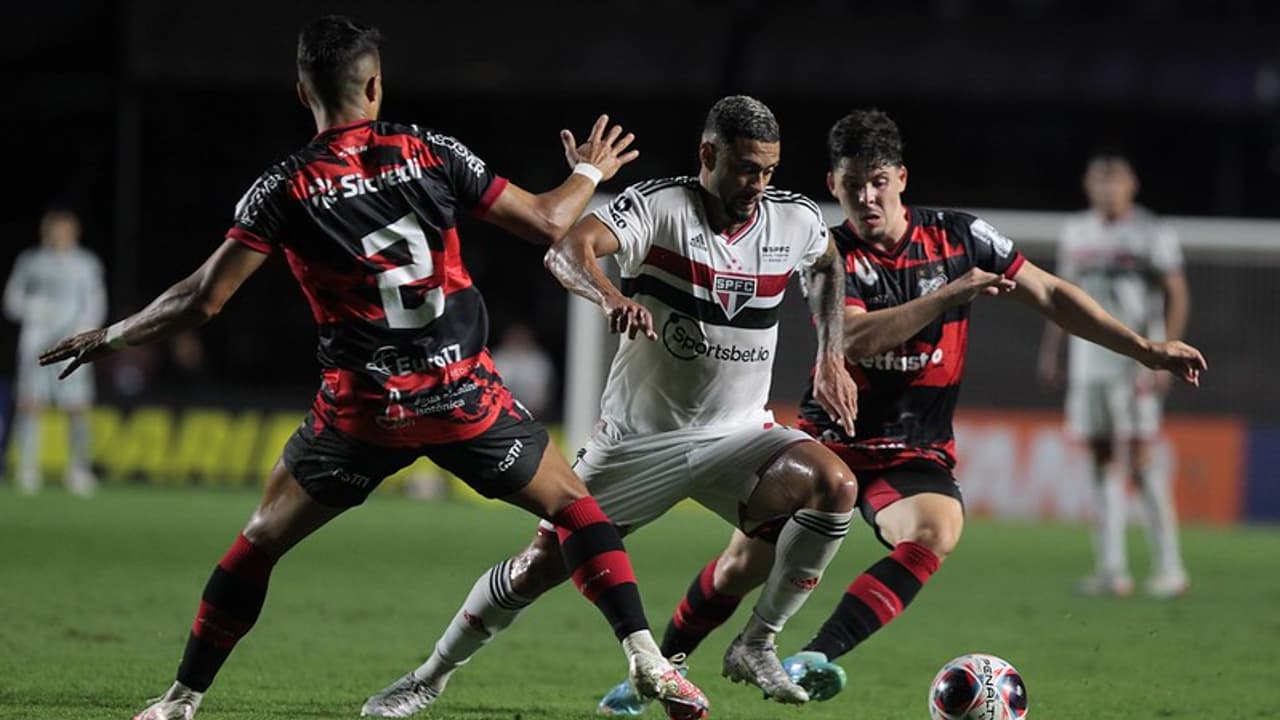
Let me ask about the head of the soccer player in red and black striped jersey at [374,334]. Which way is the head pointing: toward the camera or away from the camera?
away from the camera

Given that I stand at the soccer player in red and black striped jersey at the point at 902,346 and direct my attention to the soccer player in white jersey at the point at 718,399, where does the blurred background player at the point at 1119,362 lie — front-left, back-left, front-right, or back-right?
back-right

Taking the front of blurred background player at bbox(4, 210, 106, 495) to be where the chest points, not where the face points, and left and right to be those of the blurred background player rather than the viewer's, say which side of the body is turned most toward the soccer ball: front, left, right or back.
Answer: front

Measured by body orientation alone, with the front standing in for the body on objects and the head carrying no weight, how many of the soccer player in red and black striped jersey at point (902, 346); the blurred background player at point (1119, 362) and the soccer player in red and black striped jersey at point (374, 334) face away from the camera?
1

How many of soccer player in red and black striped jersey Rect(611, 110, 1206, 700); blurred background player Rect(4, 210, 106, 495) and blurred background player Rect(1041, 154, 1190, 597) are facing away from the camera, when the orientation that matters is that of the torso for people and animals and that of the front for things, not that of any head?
0

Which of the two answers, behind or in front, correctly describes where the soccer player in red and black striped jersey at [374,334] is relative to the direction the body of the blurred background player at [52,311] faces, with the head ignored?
in front

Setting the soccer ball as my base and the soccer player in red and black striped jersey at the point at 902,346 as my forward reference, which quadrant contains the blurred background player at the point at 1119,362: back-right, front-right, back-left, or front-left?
front-right

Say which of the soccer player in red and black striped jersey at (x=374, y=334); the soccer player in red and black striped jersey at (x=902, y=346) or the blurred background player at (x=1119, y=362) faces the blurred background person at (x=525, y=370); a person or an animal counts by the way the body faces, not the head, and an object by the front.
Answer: the soccer player in red and black striped jersey at (x=374, y=334)

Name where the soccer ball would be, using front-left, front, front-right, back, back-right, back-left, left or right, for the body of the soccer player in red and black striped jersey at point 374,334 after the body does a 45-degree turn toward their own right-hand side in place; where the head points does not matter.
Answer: front-right

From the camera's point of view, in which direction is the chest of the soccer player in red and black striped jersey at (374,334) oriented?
away from the camera

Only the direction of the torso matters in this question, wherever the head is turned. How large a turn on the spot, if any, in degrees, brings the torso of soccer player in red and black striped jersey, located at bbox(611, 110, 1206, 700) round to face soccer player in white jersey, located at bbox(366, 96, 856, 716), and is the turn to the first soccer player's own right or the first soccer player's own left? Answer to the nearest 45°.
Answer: approximately 45° to the first soccer player's own right

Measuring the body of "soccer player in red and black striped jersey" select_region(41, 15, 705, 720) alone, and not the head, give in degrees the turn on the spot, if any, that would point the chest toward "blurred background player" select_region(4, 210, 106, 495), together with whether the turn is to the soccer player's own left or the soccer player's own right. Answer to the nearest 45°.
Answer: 0° — they already face them

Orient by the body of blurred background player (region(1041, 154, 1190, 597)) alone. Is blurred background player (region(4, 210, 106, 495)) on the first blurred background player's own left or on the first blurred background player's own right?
on the first blurred background player's own right

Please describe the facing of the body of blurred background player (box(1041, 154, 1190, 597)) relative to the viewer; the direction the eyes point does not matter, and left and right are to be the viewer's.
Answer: facing the viewer

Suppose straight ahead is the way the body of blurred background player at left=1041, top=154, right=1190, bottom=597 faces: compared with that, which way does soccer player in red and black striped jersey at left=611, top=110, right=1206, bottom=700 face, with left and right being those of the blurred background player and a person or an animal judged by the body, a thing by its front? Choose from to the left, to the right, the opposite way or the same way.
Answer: the same way

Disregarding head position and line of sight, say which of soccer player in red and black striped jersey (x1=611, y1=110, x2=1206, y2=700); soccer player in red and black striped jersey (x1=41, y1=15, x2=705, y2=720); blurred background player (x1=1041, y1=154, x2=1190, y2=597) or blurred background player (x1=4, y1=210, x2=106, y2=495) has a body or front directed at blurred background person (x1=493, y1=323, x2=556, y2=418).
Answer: soccer player in red and black striped jersey (x1=41, y1=15, x2=705, y2=720)

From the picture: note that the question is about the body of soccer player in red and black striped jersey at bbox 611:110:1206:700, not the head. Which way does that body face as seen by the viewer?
toward the camera

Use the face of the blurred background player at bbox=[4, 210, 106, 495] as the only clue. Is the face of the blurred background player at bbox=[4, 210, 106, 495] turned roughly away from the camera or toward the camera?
toward the camera
